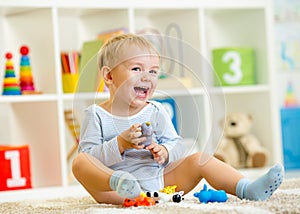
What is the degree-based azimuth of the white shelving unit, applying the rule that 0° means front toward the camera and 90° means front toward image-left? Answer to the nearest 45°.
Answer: approximately 0°

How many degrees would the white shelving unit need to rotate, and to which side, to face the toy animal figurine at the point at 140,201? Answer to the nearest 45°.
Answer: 0° — it already faces it

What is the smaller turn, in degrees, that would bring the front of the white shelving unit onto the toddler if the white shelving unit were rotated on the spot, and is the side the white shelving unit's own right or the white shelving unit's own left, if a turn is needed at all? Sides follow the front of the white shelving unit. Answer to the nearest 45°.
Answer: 0° — it already faces them
